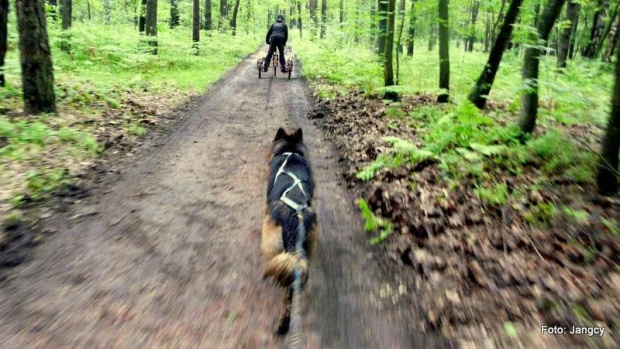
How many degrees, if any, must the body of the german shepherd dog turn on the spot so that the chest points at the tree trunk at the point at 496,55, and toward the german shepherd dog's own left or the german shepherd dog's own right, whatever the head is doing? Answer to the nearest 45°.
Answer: approximately 45° to the german shepherd dog's own right

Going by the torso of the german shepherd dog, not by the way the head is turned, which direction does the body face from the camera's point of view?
away from the camera

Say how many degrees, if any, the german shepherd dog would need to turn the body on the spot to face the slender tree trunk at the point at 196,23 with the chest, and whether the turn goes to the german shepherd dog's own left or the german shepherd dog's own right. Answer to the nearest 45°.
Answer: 0° — it already faces it

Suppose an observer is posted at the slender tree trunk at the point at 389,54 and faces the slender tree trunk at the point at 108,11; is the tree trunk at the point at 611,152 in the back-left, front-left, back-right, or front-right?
back-left
